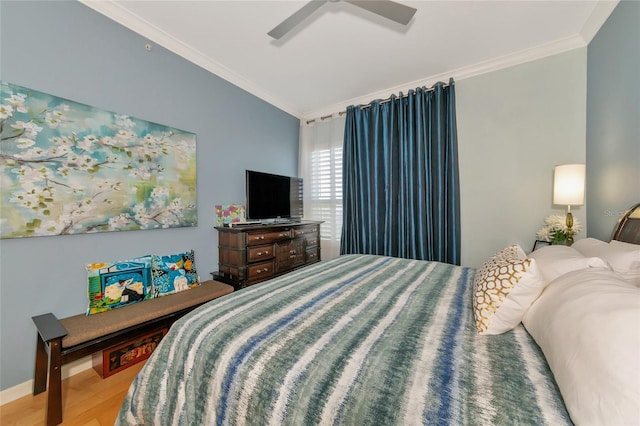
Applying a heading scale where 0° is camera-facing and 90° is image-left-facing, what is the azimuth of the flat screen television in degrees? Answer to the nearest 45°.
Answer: approximately 315°

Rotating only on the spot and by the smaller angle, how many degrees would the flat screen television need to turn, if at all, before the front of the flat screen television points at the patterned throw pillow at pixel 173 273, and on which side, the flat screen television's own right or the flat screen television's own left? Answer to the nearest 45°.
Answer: approximately 90° to the flat screen television's own right

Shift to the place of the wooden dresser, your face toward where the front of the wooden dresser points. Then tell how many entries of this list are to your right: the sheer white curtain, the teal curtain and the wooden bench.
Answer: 1

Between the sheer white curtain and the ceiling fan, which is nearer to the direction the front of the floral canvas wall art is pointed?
the ceiling fan

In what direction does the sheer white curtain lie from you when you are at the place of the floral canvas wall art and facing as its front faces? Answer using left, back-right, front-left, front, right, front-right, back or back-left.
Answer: front-left

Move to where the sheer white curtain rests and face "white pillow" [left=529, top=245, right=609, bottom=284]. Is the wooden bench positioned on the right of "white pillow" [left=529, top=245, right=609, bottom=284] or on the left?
right

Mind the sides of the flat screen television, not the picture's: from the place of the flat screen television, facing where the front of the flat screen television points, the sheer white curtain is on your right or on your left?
on your left

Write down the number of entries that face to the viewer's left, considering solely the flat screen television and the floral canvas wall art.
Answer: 0

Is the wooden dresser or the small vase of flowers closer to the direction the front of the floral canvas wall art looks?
the small vase of flowers

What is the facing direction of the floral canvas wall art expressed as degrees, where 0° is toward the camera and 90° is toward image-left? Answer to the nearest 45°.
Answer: approximately 315°

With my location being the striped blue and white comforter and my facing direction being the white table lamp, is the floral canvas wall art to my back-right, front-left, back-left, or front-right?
back-left

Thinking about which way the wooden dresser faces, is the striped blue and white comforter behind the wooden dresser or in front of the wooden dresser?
in front

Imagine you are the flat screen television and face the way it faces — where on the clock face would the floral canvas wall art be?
The floral canvas wall art is roughly at 3 o'clock from the flat screen television.

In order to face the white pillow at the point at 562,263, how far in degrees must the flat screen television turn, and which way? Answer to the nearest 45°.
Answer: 0° — it already faces it

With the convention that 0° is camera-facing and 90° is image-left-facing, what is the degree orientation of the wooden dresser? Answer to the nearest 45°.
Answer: approximately 315°

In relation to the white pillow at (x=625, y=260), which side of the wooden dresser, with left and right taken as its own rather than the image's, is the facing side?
front
